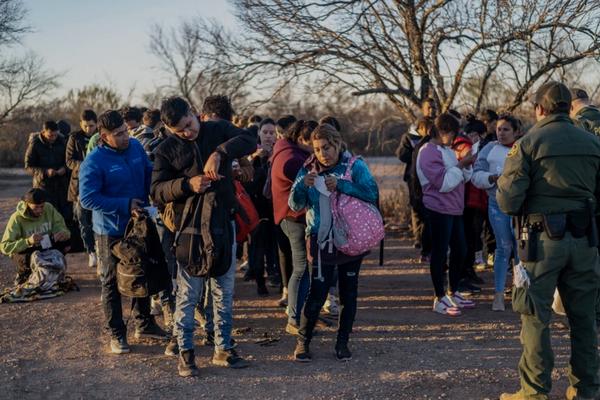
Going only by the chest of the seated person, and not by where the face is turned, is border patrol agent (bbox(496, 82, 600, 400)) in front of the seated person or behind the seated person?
in front

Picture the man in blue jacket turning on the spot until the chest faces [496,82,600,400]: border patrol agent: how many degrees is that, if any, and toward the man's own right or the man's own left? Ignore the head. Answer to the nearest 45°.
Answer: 0° — they already face them

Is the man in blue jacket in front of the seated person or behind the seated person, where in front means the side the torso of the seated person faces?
in front

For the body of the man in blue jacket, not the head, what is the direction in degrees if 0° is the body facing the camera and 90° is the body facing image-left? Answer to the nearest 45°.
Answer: approximately 315°

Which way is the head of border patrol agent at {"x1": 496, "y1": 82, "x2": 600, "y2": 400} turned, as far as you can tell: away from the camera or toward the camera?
away from the camera

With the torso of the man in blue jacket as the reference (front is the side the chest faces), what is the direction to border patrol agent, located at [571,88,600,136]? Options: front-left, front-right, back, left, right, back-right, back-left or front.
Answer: front-left

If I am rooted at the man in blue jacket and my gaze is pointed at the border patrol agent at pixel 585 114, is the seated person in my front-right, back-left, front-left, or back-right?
back-left
